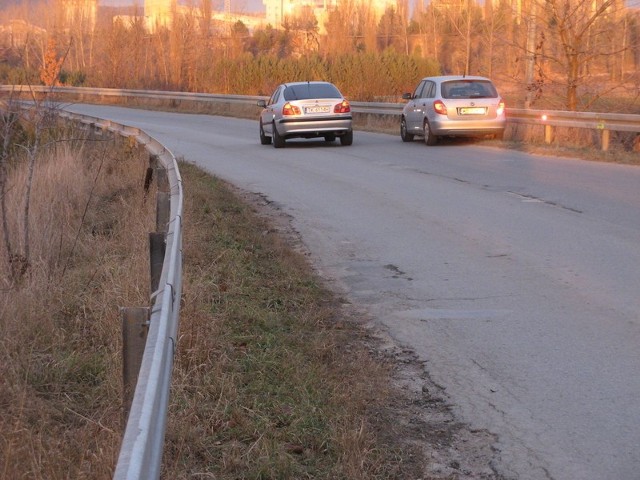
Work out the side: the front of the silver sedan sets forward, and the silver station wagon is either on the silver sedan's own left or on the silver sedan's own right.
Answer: on the silver sedan's own right

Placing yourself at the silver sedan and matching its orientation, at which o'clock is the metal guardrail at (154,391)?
The metal guardrail is roughly at 6 o'clock from the silver sedan.

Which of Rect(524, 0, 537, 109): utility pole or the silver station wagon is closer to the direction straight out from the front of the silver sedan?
the utility pole

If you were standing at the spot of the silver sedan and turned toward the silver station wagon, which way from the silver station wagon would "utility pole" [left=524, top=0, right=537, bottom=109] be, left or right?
left

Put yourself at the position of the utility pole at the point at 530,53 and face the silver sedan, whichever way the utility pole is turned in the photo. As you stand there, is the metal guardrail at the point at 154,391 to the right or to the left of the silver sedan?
left

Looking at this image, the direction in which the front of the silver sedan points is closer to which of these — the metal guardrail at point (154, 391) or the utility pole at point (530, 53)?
the utility pole

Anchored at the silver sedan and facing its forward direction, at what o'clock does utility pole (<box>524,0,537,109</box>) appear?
The utility pole is roughly at 2 o'clock from the silver sedan.

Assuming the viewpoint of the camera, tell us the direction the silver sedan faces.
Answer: facing away from the viewer
